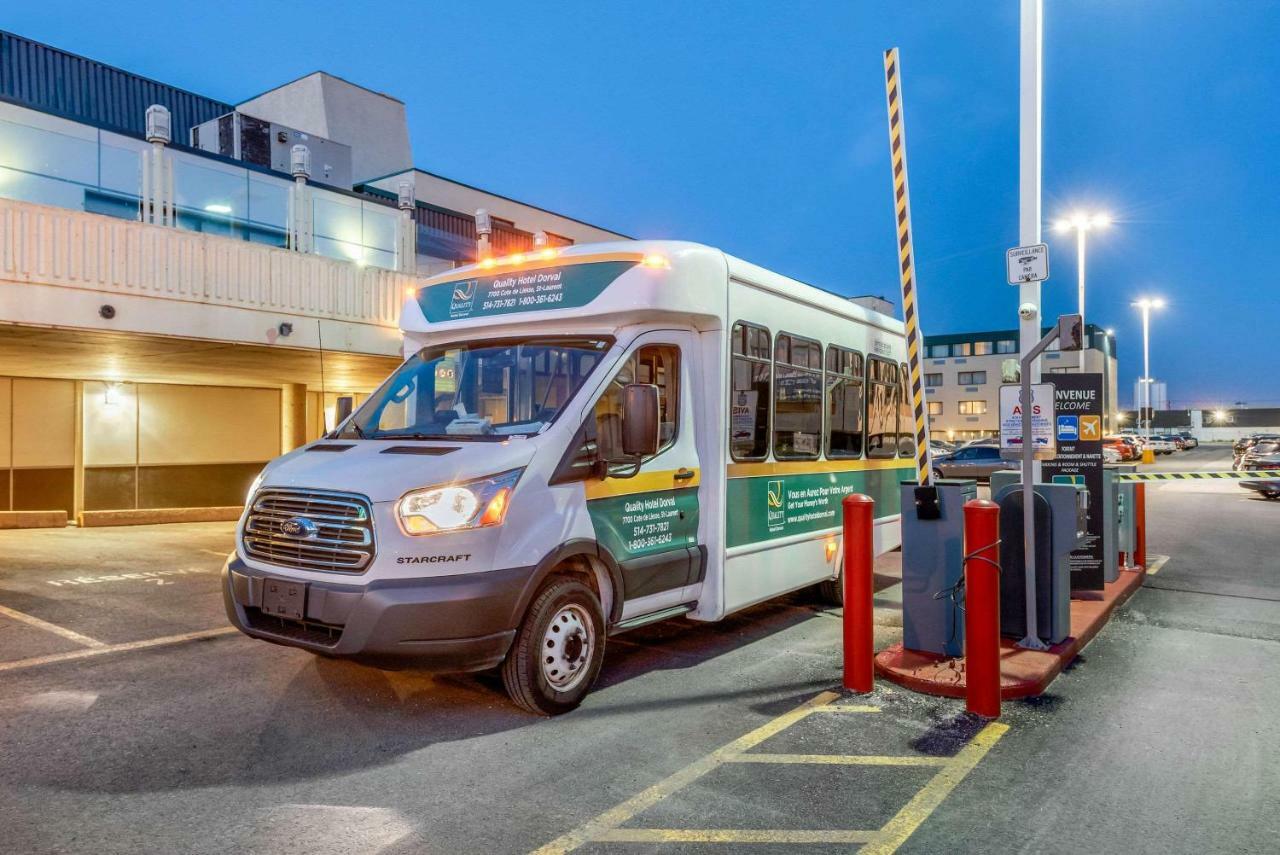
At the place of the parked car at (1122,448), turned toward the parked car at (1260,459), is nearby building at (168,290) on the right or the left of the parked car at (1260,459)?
right

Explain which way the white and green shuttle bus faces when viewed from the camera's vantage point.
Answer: facing the viewer and to the left of the viewer

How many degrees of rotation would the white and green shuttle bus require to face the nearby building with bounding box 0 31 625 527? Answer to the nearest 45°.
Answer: approximately 90° to its right

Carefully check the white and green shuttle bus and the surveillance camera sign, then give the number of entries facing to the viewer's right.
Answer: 0

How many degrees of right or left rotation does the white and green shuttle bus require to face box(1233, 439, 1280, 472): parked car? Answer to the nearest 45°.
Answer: approximately 180°

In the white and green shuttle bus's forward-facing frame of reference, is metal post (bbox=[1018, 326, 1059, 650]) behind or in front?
behind

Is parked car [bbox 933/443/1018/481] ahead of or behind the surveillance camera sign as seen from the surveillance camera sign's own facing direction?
behind

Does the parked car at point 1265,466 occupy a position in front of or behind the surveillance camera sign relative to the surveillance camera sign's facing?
behind

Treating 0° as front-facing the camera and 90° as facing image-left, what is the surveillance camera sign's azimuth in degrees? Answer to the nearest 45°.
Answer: approximately 0°

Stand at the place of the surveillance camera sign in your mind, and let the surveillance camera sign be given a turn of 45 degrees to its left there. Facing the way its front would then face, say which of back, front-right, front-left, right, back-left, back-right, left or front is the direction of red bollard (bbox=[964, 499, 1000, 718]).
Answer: front-right

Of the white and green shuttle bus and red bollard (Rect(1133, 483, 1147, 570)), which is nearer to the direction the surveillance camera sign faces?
the white and green shuttle bus

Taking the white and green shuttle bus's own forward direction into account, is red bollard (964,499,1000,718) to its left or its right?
on its left

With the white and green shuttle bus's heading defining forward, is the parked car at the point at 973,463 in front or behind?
behind
